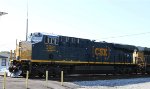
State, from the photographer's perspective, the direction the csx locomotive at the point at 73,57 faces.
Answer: facing the viewer and to the left of the viewer
